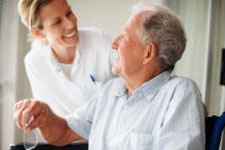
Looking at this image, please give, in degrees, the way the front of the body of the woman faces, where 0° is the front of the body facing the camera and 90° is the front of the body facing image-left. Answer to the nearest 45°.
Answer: approximately 315°

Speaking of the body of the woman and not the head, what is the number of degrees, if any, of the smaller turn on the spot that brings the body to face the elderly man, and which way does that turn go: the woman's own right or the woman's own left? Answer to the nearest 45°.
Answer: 0° — they already face them

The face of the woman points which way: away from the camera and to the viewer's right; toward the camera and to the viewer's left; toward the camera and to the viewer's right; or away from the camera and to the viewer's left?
toward the camera and to the viewer's right

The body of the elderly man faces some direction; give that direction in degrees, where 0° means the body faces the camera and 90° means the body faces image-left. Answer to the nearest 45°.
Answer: approximately 45°
